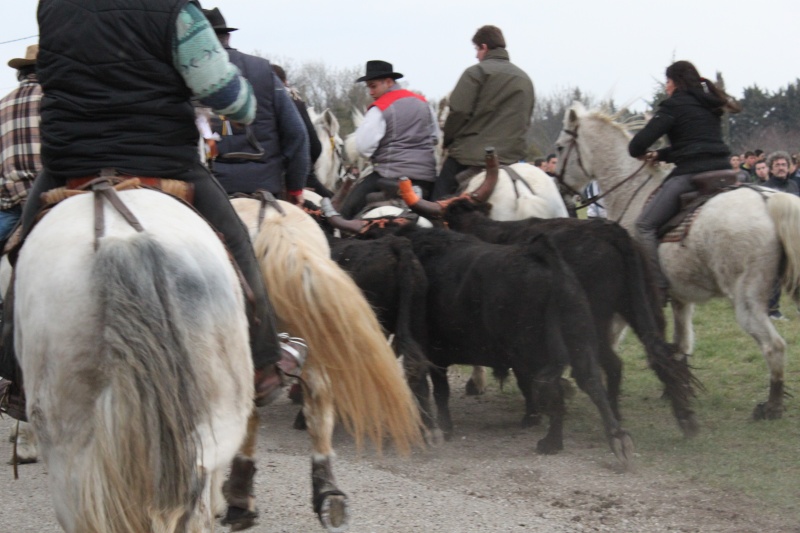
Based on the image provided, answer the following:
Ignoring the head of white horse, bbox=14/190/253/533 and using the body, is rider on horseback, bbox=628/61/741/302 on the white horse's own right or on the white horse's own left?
on the white horse's own right

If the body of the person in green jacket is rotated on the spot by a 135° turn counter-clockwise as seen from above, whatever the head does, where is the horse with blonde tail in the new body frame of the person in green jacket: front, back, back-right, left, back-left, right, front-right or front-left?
front

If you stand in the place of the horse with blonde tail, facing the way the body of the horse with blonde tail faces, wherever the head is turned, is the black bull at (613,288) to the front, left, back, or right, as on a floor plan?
right

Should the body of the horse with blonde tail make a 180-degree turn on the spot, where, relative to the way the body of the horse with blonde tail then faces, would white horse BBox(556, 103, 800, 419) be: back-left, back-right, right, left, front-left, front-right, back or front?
left

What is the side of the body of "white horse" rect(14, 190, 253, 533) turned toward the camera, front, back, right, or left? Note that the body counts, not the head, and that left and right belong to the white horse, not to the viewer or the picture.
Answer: back

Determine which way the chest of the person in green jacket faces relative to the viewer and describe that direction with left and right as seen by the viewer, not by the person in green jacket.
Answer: facing away from the viewer and to the left of the viewer

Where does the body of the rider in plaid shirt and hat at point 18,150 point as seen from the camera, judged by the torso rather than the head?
away from the camera

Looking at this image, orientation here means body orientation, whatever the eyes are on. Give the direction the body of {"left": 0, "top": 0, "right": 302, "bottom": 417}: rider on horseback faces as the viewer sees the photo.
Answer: away from the camera

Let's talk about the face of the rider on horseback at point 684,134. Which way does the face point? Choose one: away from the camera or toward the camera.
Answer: away from the camera
